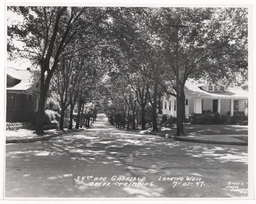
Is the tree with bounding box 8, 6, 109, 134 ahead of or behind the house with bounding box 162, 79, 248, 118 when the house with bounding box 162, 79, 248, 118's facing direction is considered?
ahead

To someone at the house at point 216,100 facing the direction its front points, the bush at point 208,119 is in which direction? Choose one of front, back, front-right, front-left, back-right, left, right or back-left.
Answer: front

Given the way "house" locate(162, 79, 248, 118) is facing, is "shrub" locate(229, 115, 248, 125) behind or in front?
in front

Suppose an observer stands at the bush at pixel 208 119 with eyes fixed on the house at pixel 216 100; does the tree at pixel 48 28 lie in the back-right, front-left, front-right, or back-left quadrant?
back-left

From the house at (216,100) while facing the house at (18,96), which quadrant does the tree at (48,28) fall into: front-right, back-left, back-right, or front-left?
front-left

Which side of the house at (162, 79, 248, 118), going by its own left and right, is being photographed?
front
